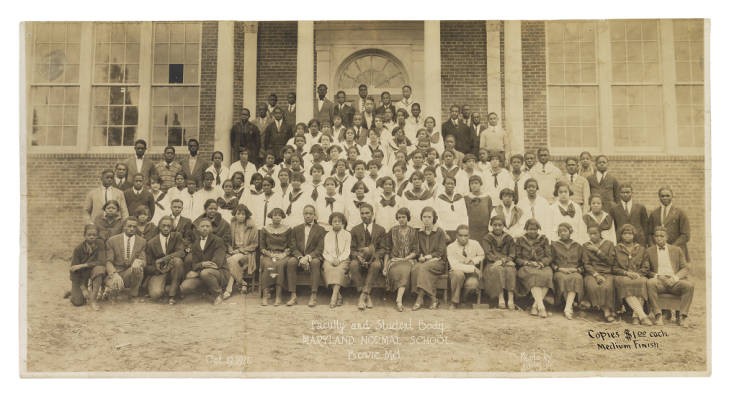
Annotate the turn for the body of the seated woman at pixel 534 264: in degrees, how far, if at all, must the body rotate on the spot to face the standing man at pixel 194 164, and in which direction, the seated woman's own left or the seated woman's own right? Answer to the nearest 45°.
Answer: approximately 90° to the seated woman's own right

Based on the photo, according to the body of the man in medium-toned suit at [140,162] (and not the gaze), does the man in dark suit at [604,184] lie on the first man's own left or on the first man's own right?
on the first man's own left

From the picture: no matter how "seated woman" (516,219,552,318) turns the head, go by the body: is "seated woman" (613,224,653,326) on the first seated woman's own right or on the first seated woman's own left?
on the first seated woman's own left

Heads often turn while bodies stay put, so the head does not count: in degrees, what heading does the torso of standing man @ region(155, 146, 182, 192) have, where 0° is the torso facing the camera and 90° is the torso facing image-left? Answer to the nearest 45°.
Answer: approximately 0°

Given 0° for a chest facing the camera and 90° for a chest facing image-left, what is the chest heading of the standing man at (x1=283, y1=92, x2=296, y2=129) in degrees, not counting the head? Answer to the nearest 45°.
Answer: approximately 0°
